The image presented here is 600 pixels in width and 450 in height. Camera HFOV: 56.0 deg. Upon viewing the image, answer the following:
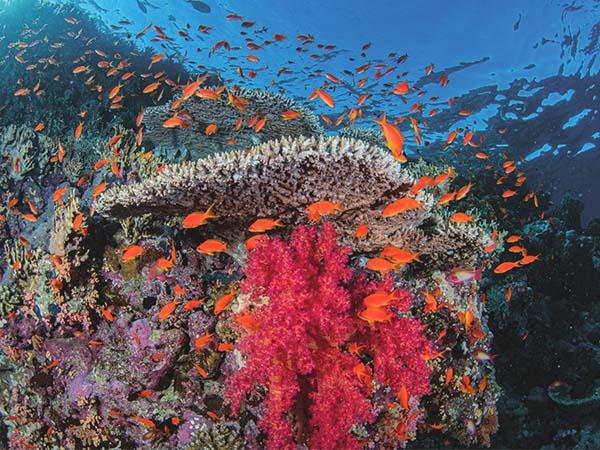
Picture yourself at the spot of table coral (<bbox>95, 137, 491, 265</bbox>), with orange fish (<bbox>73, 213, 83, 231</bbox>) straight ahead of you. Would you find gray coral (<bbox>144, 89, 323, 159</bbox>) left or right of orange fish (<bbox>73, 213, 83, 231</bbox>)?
right

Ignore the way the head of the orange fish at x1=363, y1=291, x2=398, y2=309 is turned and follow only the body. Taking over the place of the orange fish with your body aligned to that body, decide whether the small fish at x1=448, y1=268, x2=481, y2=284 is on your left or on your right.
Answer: on your right

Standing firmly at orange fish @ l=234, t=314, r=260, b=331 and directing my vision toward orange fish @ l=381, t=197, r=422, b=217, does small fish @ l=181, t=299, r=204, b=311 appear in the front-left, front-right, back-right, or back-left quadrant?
back-left

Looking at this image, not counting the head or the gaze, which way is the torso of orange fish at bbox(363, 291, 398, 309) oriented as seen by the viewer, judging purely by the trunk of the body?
to the viewer's left

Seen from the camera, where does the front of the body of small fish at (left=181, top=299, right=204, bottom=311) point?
to the viewer's left

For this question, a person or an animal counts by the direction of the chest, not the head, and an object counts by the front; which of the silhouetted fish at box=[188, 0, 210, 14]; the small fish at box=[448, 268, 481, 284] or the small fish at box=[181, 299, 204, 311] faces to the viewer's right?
the silhouetted fish

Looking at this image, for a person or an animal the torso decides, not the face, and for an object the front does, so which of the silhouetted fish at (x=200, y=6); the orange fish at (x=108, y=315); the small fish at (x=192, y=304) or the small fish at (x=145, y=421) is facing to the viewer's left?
the small fish at (x=192, y=304)

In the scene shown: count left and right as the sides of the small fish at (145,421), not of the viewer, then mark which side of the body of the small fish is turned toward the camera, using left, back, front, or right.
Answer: right
